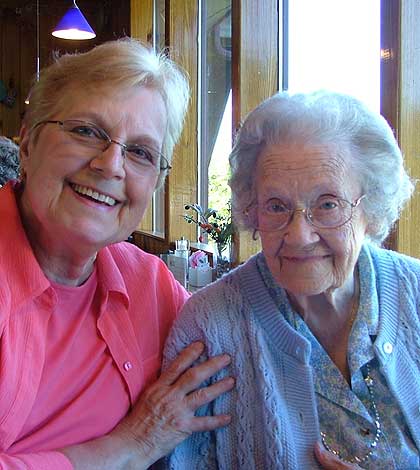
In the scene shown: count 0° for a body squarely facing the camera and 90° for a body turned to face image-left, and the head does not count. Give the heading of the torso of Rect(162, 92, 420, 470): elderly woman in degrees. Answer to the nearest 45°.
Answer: approximately 0°

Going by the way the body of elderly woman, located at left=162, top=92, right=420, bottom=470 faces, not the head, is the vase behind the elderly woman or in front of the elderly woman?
behind
